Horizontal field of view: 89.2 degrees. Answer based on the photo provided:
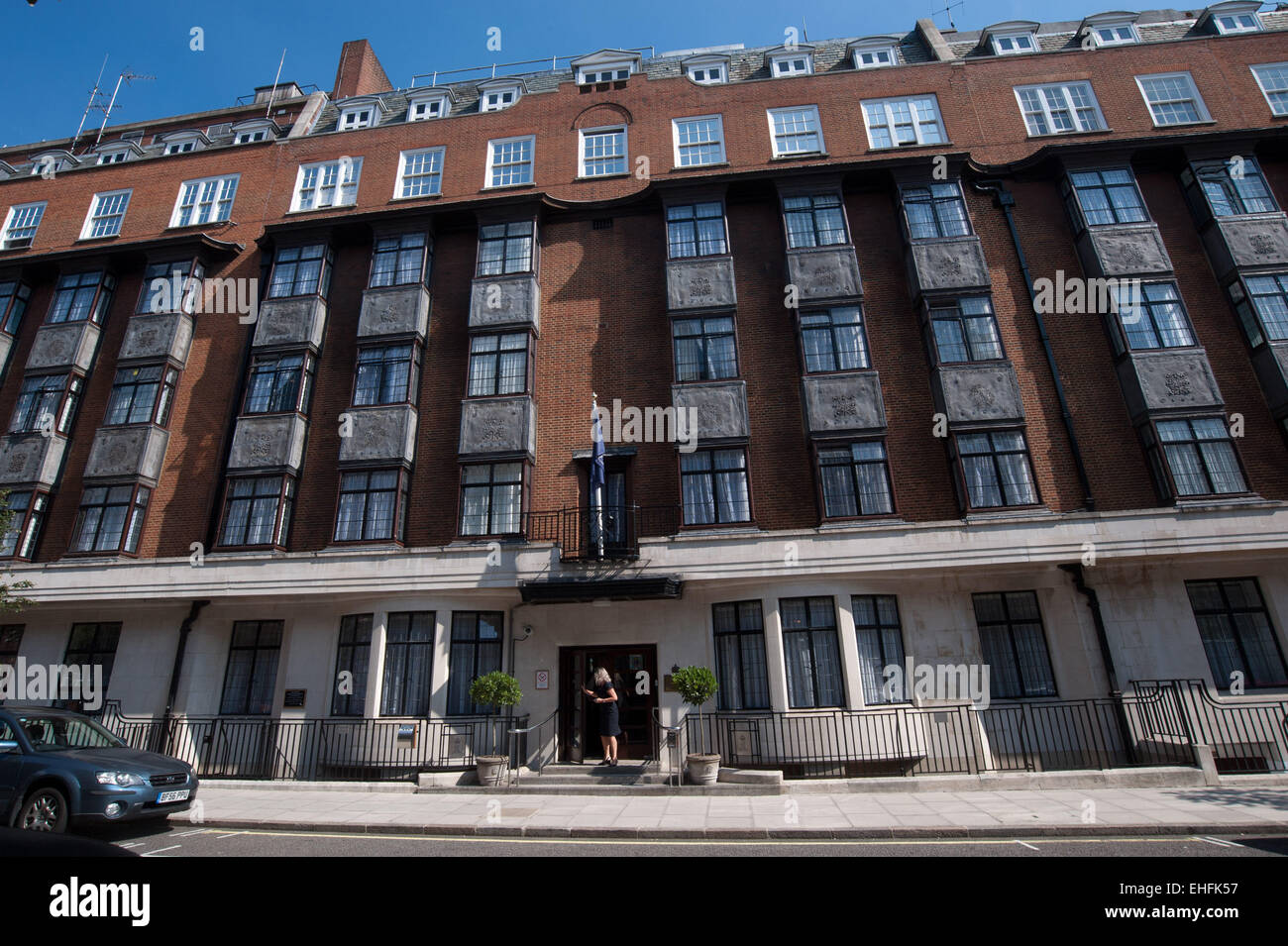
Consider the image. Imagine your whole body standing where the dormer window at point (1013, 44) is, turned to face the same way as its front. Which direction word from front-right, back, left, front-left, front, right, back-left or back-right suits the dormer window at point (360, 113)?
front-right

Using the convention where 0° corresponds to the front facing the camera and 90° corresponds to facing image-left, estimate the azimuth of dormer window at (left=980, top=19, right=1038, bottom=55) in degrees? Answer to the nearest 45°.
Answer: approximately 0°

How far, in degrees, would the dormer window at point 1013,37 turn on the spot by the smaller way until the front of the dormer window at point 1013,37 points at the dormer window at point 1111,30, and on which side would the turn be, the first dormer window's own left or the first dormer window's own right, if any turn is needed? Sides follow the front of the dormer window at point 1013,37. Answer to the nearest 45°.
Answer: approximately 135° to the first dormer window's own left

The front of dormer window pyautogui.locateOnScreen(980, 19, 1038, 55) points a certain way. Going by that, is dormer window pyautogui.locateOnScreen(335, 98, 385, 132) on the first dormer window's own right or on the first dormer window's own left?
on the first dormer window's own right
